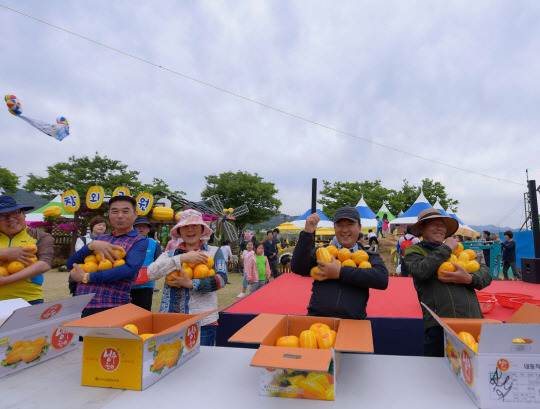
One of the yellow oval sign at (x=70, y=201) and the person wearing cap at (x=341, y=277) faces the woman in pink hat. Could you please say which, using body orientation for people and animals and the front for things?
the yellow oval sign

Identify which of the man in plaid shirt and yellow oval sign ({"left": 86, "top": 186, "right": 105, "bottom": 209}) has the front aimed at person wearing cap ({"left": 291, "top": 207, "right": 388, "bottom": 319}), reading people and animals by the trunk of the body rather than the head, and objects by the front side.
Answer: the yellow oval sign

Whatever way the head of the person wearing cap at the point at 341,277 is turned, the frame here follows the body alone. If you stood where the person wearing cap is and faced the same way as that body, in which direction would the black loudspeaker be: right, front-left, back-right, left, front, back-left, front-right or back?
back-left

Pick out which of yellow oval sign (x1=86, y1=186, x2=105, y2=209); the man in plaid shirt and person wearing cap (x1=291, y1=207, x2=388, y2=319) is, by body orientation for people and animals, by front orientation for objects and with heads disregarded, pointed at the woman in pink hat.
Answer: the yellow oval sign

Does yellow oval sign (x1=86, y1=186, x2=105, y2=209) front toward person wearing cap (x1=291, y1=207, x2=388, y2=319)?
yes

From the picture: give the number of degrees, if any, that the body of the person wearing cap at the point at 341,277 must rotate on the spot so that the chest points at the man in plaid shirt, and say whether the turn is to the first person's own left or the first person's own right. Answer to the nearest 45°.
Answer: approximately 90° to the first person's own right

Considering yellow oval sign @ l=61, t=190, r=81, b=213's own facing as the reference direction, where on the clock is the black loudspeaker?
The black loudspeaker is roughly at 11 o'clock from the yellow oval sign.

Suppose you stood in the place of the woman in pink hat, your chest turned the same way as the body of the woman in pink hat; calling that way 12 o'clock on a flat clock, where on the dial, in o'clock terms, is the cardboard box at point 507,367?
The cardboard box is roughly at 11 o'clock from the woman in pink hat.

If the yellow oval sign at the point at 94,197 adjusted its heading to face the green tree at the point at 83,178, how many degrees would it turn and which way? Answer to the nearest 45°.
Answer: approximately 180°

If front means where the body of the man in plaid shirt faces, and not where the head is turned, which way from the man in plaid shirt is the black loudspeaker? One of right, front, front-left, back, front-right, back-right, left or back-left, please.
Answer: back-left

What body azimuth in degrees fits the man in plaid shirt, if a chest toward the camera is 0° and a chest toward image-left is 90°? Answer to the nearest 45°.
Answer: approximately 45°
